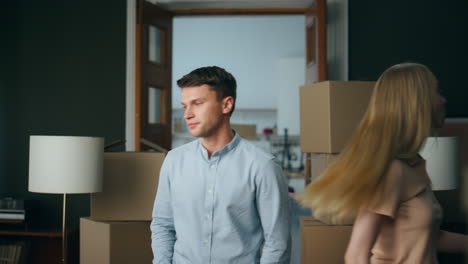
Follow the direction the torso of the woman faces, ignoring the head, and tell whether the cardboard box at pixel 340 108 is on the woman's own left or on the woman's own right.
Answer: on the woman's own left

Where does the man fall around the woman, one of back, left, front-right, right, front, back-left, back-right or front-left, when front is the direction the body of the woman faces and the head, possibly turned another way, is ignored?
back-left

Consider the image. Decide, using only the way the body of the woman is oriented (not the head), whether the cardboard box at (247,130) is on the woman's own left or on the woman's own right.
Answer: on the woman's own left

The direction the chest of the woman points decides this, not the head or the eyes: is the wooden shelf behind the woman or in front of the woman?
behind

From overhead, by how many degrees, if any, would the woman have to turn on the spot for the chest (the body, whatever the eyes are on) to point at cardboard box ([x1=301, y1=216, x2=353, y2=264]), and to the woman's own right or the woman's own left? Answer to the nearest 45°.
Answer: approximately 90° to the woman's own left

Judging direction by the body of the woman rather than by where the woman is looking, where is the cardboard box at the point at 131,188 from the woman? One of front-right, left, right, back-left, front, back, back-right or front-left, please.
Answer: back-left

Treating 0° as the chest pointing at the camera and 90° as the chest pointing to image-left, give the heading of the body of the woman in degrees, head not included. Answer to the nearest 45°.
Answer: approximately 270°

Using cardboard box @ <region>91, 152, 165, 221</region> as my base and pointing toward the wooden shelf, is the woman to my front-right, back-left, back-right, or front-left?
back-left
